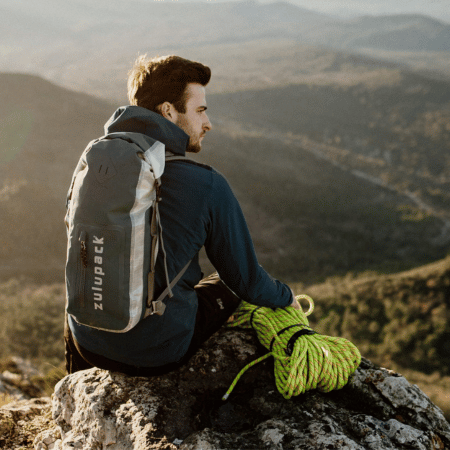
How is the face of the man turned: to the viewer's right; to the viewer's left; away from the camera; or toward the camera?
to the viewer's right

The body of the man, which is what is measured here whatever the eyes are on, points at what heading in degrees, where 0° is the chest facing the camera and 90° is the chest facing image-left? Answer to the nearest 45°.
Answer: approximately 225°
